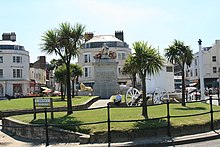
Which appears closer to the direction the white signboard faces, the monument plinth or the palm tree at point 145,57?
the palm tree

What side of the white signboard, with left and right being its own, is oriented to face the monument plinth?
back

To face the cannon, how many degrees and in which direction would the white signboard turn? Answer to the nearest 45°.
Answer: approximately 135° to its left

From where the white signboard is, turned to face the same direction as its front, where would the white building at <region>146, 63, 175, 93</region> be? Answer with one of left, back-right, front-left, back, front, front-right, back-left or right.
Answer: back-left

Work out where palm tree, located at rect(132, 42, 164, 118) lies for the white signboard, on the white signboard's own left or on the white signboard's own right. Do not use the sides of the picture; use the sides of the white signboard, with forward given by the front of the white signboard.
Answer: on the white signboard's own left

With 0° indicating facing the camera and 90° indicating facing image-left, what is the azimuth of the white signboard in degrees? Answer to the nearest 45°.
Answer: approximately 0°
